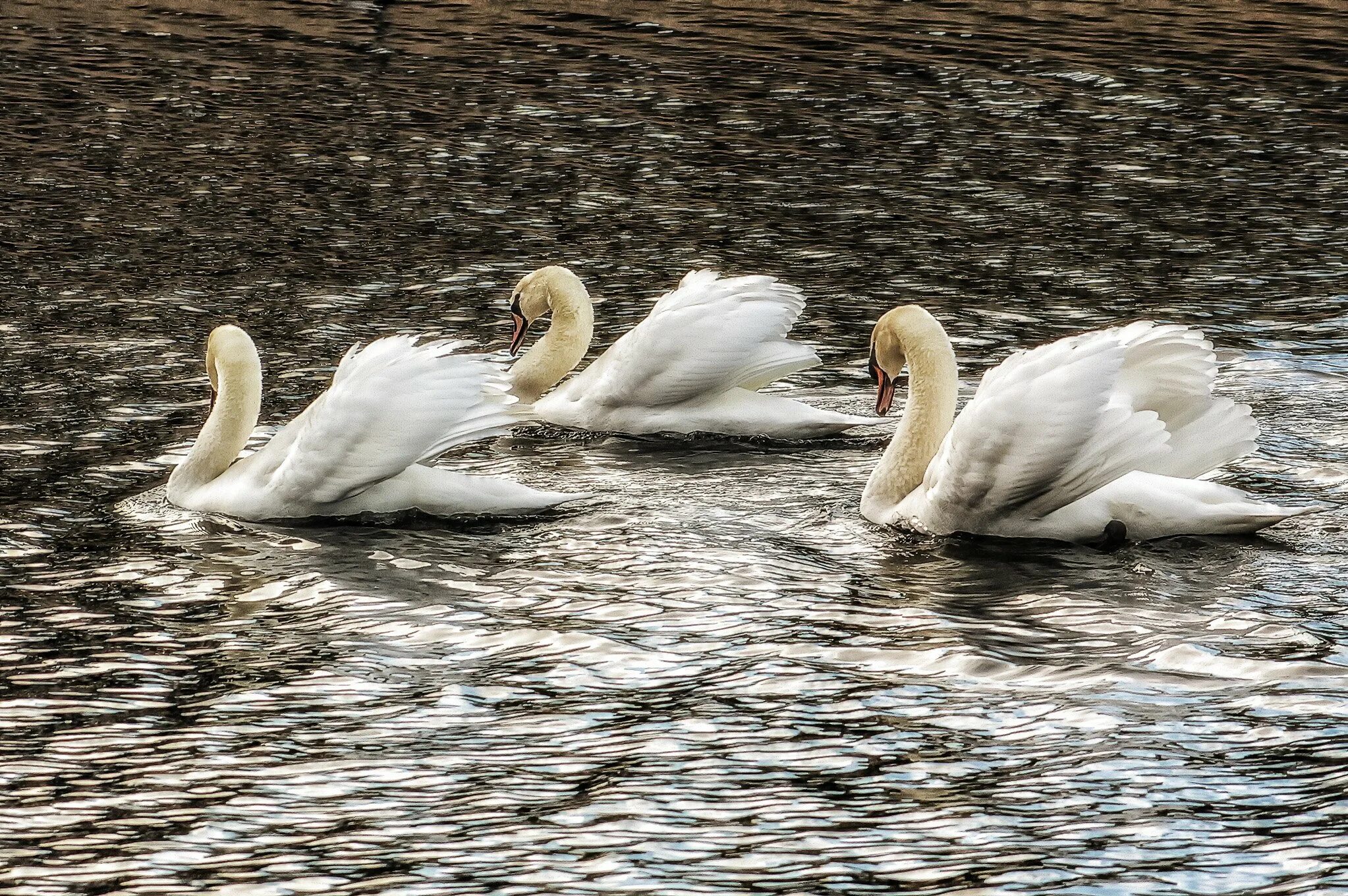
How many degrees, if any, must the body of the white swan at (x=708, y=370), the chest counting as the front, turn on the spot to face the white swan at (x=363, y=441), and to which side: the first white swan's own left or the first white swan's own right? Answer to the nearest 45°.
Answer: approximately 45° to the first white swan's own left

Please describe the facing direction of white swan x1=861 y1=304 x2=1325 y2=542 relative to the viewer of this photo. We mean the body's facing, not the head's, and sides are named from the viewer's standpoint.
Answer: facing to the left of the viewer

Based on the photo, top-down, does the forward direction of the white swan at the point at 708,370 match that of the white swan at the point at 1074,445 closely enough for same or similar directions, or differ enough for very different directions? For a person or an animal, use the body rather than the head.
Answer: same or similar directions

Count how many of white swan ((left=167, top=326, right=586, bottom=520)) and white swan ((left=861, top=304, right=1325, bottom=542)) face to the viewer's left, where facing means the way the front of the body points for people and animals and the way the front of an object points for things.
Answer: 2

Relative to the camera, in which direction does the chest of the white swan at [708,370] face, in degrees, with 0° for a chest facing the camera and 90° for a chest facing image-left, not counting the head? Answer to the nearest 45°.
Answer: approximately 90°

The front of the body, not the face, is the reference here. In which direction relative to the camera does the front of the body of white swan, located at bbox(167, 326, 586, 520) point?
to the viewer's left

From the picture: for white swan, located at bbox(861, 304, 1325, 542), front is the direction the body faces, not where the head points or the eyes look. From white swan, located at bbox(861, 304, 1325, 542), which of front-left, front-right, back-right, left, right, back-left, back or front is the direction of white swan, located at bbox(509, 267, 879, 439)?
front-right

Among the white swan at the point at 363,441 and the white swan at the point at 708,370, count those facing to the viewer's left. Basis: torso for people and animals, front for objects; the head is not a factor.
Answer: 2

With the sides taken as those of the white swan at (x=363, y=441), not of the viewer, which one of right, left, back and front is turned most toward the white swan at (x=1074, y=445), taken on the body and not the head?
back

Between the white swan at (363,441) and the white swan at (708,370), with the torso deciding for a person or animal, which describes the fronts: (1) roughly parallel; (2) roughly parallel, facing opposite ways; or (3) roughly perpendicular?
roughly parallel

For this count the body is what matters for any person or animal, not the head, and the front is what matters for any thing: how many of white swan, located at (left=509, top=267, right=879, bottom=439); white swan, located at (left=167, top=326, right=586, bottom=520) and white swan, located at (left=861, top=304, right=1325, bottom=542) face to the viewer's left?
3

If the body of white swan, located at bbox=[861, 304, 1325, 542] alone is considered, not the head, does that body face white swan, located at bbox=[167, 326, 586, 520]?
yes

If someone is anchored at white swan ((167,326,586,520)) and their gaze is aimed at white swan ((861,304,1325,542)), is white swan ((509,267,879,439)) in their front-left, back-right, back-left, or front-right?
front-left

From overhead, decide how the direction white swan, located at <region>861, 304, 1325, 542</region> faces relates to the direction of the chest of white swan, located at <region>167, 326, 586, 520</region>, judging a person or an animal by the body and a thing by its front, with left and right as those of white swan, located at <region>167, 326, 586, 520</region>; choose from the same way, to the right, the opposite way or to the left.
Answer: the same way
